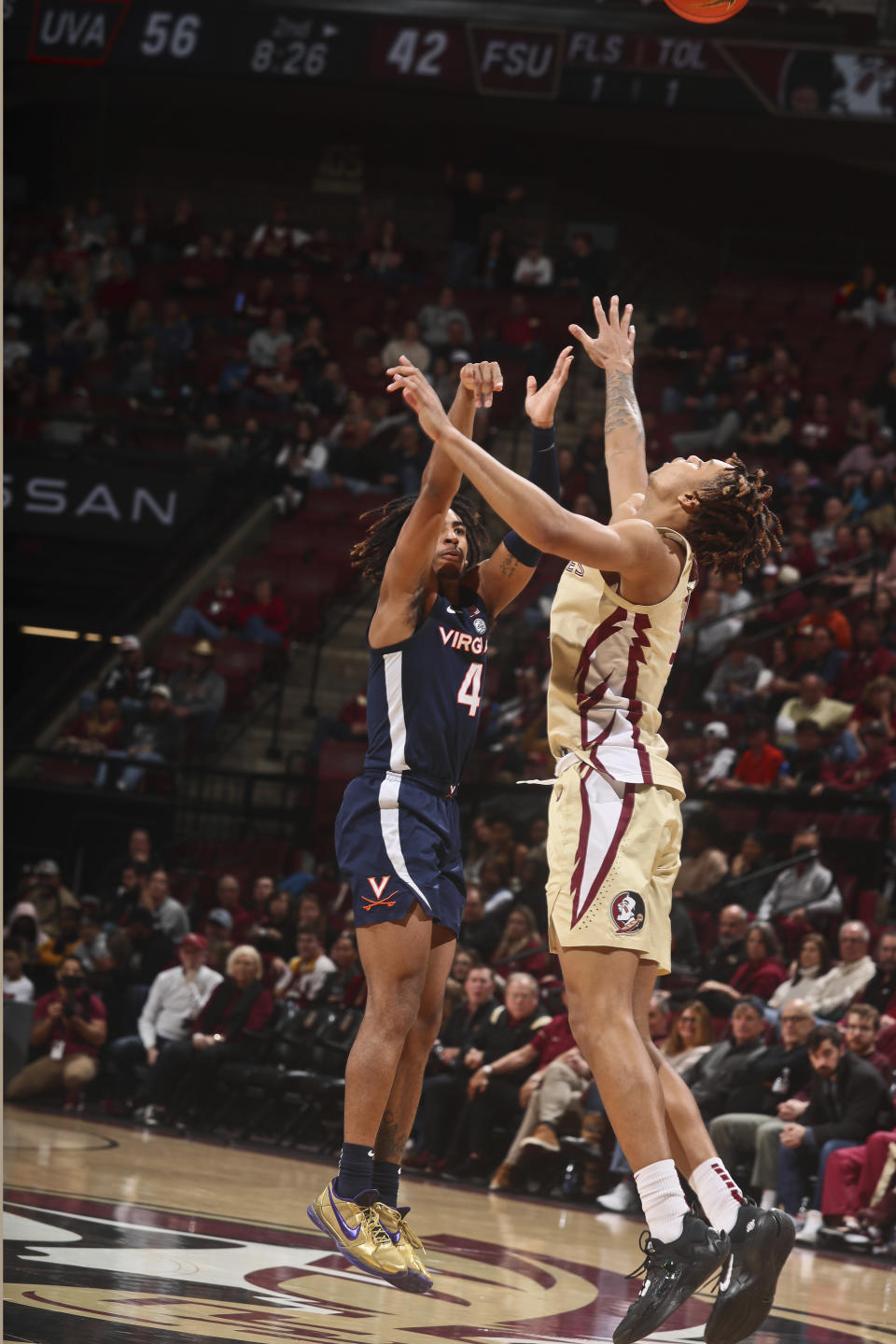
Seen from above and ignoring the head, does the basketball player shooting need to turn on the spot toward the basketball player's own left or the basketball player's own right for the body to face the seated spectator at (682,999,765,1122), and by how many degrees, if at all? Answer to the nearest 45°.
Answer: approximately 135° to the basketball player's own left

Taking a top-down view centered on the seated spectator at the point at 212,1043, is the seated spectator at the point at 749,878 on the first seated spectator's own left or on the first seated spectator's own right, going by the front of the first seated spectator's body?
on the first seated spectator's own left

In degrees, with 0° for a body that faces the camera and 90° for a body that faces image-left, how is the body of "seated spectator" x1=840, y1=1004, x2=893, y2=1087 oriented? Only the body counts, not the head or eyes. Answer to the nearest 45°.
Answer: approximately 45°

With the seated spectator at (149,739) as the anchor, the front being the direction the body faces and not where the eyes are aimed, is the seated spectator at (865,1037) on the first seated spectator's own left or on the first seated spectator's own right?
on the first seated spectator's own left

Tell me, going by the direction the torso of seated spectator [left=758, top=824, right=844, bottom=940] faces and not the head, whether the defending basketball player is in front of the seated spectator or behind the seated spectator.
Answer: in front

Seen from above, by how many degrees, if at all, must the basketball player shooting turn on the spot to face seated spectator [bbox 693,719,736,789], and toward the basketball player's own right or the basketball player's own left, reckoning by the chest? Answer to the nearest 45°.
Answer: approximately 135° to the basketball player's own left

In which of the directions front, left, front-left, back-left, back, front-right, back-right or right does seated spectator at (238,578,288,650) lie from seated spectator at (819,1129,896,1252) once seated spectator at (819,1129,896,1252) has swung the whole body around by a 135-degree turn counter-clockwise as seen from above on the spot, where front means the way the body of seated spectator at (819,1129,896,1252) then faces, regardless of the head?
back-left

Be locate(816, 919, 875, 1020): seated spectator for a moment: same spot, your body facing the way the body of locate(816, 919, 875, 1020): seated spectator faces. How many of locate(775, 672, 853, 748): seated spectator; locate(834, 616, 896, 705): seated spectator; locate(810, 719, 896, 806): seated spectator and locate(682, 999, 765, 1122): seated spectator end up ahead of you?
1

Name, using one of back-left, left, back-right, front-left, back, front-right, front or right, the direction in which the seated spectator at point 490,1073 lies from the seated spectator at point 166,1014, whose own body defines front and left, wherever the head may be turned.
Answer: left

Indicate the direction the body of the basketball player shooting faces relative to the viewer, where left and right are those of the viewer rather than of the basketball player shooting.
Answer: facing the viewer and to the right of the viewer

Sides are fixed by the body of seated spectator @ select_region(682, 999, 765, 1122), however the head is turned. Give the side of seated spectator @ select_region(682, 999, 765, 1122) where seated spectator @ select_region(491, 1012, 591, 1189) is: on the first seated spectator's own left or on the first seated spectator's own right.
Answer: on the first seated spectator's own right

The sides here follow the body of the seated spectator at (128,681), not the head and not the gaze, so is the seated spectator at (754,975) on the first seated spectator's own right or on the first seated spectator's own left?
on the first seated spectator's own left

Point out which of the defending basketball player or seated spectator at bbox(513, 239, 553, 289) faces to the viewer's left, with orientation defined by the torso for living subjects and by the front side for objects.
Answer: the defending basketball player

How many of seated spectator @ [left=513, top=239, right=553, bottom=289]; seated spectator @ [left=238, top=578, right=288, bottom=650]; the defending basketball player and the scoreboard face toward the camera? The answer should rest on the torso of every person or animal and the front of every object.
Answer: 3
